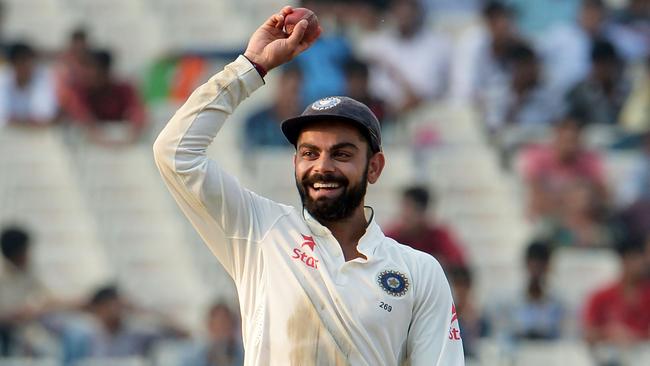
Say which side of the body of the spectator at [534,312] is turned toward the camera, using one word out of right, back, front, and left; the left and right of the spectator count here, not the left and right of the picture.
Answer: front

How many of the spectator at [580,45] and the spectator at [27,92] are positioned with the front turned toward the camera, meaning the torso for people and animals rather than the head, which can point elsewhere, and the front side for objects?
2

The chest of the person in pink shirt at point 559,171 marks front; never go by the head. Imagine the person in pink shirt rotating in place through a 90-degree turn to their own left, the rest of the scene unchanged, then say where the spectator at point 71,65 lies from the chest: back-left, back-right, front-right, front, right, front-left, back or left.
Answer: back

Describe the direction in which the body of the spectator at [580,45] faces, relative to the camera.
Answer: toward the camera

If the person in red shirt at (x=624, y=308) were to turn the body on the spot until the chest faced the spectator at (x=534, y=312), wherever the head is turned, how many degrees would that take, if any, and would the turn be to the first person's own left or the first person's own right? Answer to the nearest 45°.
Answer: approximately 45° to the first person's own right

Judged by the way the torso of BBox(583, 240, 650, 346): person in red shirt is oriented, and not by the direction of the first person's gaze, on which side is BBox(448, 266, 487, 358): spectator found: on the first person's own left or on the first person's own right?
on the first person's own right

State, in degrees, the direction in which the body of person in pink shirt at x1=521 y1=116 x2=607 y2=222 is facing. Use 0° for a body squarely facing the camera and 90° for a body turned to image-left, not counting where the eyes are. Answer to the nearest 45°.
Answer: approximately 0°
